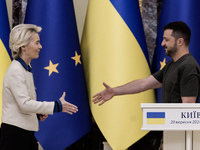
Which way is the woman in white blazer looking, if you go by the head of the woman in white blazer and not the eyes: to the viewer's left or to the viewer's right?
to the viewer's right

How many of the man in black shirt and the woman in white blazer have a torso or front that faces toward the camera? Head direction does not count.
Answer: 0

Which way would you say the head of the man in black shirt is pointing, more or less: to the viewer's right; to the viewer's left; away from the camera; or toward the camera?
to the viewer's left

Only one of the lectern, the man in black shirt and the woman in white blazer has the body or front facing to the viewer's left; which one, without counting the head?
the man in black shirt

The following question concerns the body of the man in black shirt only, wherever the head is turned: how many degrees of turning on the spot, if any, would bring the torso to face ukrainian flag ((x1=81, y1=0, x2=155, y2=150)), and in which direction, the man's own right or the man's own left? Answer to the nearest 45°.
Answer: approximately 45° to the man's own right

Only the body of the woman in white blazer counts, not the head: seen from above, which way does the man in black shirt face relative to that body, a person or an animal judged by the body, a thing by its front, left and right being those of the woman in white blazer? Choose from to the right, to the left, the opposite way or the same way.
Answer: the opposite way

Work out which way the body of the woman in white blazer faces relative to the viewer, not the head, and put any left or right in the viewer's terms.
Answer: facing to the right of the viewer

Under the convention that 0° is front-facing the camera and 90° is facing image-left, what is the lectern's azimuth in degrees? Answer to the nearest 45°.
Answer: approximately 0°

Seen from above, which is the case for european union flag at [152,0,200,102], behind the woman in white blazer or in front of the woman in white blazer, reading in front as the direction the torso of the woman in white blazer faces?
in front

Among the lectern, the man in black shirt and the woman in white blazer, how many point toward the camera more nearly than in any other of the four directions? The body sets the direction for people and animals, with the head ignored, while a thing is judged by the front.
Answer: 1

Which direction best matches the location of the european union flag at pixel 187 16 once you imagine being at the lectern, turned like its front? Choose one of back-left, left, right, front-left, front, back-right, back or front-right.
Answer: back

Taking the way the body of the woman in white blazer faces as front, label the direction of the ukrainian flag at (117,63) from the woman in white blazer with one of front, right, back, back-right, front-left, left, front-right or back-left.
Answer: front-left

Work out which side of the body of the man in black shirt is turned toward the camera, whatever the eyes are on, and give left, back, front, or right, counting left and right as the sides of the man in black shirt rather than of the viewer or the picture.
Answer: left

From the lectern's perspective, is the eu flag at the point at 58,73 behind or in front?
behind

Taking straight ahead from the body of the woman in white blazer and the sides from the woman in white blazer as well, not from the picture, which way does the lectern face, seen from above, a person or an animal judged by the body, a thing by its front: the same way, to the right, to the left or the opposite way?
to the right

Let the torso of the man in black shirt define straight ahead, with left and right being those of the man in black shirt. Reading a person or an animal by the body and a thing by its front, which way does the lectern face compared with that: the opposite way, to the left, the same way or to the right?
to the left
